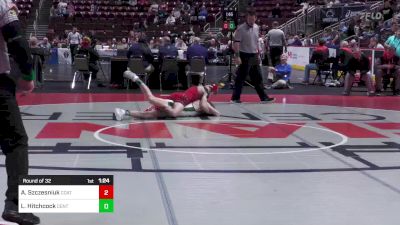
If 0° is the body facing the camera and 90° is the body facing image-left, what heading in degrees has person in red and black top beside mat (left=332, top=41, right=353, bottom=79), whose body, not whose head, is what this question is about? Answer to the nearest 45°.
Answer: approximately 45°

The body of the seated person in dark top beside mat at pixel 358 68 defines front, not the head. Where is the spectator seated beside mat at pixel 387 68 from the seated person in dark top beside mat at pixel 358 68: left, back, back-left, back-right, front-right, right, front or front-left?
back-left

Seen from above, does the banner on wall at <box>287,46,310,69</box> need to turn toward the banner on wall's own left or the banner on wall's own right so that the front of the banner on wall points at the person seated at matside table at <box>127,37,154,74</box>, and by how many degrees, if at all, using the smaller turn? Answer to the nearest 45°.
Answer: approximately 45° to the banner on wall's own right

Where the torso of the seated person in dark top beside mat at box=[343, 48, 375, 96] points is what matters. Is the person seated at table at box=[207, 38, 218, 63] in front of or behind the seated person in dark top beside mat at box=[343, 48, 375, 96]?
behind

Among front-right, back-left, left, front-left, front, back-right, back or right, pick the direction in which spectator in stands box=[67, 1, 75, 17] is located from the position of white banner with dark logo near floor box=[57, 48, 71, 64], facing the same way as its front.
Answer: back

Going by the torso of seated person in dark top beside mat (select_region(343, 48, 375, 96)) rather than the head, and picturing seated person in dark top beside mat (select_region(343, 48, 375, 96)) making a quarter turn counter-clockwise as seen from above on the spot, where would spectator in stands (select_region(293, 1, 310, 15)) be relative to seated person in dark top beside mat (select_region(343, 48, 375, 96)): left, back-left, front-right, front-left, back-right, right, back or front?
left

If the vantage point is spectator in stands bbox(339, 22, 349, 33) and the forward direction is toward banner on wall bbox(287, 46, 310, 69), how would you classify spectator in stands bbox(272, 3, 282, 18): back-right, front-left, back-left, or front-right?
back-right
